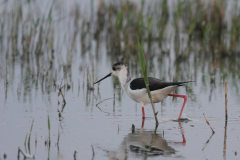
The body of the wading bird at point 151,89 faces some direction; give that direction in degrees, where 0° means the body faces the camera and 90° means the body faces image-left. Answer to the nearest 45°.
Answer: approximately 90°
